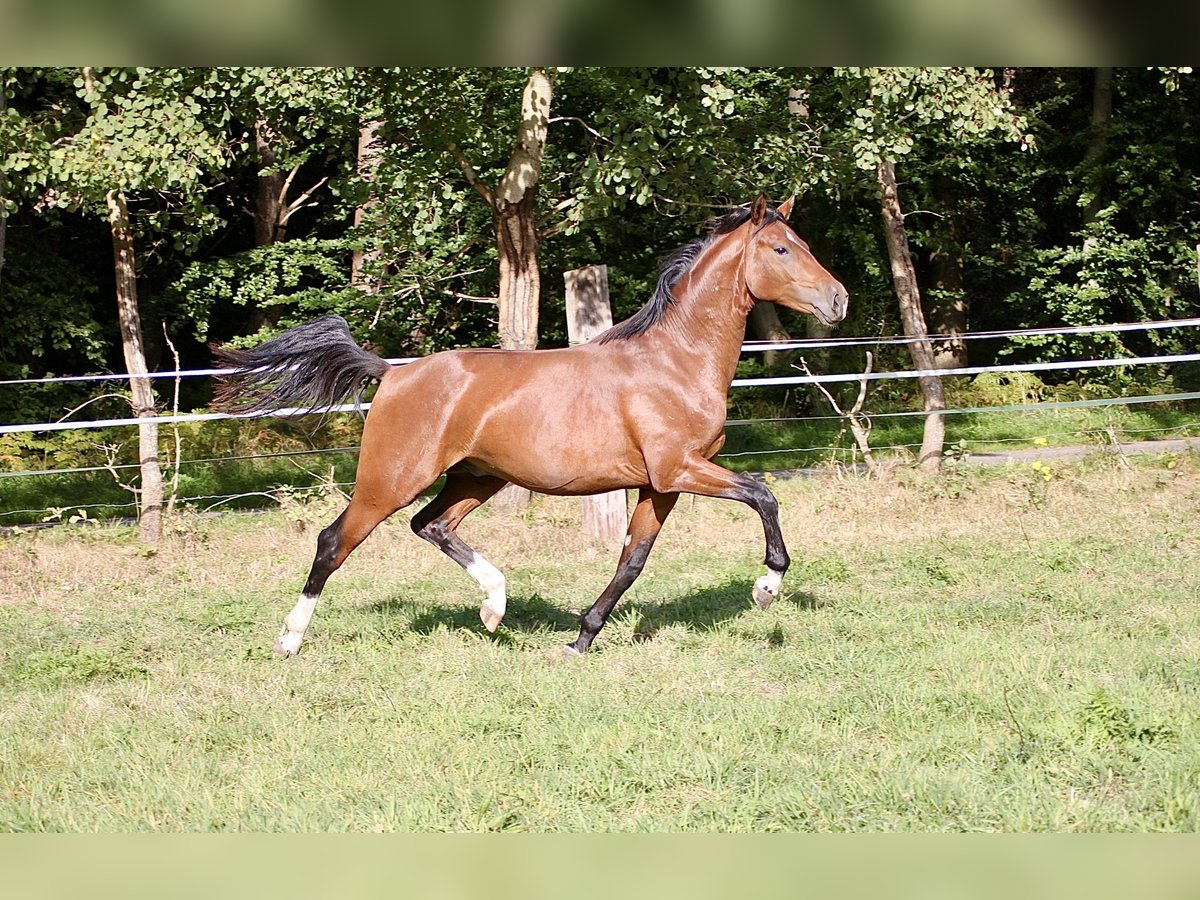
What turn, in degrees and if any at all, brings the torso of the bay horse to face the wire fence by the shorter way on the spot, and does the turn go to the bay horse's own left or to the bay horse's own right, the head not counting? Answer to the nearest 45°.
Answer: approximately 90° to the bay horse's own left

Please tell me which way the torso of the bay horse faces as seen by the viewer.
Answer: to the viewer's right

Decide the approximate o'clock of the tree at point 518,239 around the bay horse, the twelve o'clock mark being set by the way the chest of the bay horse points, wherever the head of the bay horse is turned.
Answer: The tree is roughly at 9 o'clock from the bay horse.

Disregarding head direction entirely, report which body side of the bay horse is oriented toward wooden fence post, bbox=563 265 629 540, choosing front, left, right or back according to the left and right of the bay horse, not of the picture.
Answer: left

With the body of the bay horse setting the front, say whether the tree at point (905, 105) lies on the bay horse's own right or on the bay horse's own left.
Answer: on the bay horse's own left

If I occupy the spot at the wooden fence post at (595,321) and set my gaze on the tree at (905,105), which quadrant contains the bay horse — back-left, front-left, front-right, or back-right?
back-right
